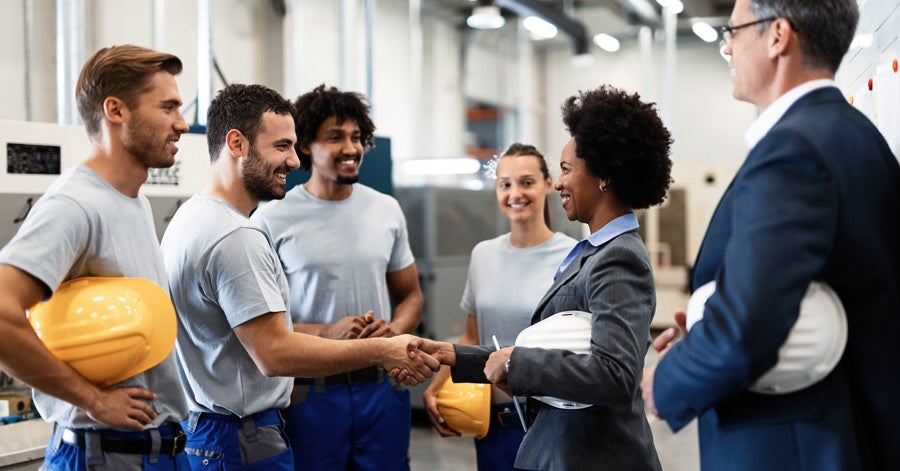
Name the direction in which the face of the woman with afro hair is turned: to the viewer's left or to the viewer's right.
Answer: to the viewer's left

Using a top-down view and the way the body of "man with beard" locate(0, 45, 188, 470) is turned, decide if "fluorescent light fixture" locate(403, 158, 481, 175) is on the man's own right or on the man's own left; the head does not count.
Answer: on the man's own left

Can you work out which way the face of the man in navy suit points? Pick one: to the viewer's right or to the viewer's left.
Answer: to the viewer's left

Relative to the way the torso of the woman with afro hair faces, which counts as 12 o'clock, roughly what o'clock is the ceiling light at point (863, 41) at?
The ceiling light is roughly at 5 o'clock from the woman with afro hair.

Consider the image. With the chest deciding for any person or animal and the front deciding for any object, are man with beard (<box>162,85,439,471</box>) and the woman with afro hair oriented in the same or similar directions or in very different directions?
very different directions

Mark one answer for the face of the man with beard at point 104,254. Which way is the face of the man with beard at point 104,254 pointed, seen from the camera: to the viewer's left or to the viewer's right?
to the viewer's right

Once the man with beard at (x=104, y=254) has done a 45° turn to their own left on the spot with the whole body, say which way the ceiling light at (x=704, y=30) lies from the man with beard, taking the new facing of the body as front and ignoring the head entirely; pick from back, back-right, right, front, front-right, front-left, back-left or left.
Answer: front

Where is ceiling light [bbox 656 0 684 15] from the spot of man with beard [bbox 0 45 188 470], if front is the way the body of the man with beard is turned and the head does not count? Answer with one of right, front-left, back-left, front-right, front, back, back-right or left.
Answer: front-left

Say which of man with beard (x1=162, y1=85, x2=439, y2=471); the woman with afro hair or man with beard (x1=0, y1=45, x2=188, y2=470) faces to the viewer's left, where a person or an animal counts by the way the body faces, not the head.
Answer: the woman with afro hair

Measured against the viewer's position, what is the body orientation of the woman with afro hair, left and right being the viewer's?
facing to the left of the viewer

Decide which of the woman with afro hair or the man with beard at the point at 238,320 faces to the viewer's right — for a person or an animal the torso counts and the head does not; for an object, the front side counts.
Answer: the man with beard

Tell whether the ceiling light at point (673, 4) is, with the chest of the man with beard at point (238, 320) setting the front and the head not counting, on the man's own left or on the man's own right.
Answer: on the man's own left

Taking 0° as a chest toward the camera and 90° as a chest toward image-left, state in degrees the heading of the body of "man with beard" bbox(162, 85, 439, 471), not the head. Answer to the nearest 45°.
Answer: approximately 270°

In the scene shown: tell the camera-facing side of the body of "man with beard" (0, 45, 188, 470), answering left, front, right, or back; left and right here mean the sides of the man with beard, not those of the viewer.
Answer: right

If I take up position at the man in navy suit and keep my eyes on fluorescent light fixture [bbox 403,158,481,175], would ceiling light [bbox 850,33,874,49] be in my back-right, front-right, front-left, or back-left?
front-right

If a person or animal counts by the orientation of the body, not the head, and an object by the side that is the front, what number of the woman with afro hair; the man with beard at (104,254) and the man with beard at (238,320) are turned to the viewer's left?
1

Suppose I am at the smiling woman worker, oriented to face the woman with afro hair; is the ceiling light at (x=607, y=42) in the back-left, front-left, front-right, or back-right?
back-left
